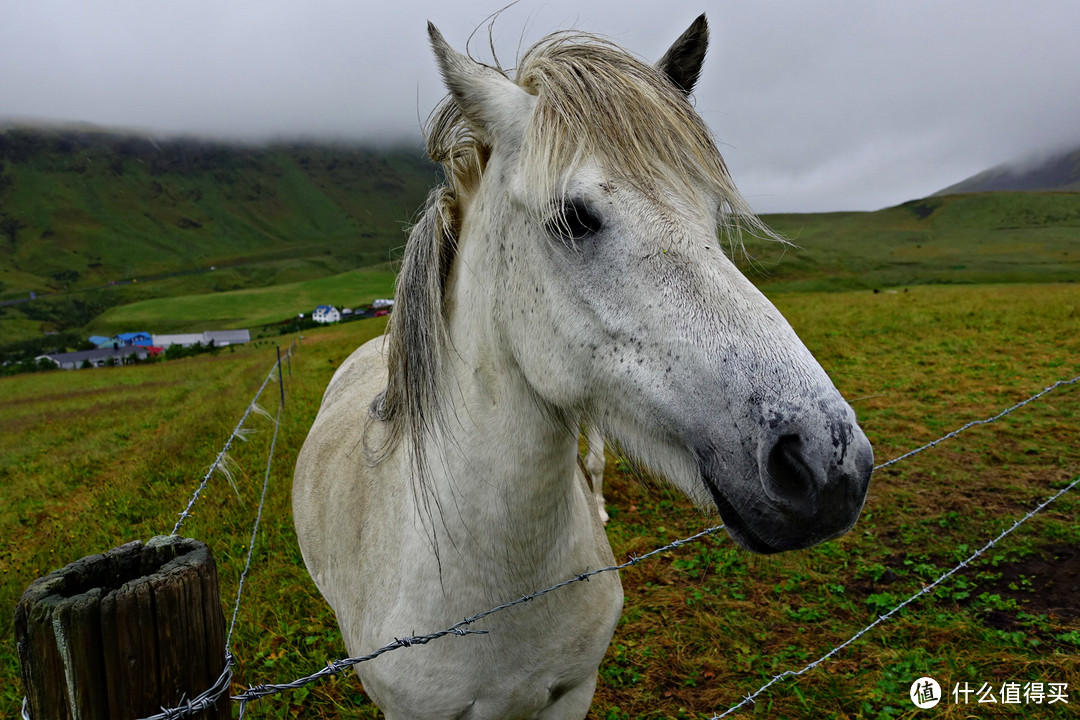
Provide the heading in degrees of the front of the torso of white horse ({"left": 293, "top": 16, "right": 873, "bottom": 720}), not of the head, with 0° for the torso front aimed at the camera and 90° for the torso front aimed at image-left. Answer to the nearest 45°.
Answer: approximately 315°

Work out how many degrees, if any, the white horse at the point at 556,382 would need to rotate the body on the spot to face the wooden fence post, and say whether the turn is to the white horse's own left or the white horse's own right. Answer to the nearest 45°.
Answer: approximately 90° to the white horse's own right
